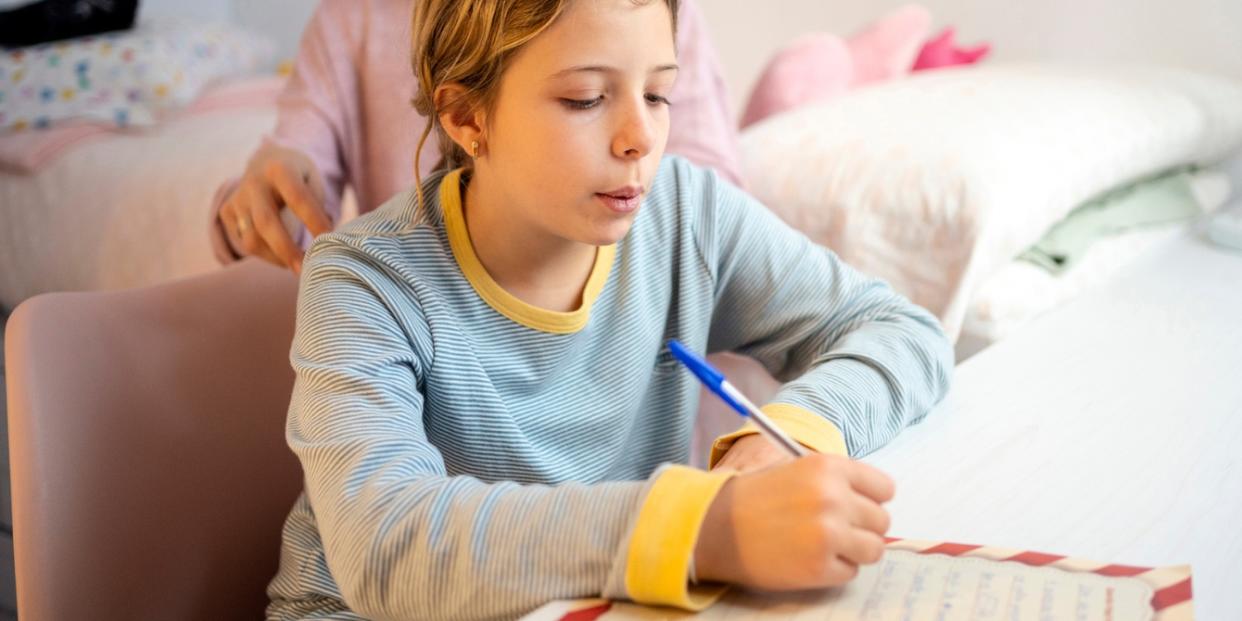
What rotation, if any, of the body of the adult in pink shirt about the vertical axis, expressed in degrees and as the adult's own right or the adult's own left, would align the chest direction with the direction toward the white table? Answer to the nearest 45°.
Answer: approximately 45° to the adult's own left

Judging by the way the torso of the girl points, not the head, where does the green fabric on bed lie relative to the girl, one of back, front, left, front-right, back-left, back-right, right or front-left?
left

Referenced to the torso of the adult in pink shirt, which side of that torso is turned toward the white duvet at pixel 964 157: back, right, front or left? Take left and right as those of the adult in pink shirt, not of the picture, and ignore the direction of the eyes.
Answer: left

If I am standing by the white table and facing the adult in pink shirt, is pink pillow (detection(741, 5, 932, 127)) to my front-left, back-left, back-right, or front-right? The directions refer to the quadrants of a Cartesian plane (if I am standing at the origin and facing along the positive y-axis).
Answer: front-right

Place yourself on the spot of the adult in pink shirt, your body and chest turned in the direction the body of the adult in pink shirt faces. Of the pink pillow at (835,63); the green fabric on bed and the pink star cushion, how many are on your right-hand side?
0

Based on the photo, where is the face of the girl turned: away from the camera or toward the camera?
toward the camera

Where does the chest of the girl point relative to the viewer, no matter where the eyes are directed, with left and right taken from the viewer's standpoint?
facing the viewer and to the right of the viewer

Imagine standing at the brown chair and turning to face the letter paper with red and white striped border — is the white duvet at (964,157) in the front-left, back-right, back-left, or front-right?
front-left

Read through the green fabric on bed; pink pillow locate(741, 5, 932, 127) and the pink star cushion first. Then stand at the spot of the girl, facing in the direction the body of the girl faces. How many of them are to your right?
0

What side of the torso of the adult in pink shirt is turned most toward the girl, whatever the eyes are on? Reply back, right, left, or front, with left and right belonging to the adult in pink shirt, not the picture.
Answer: front

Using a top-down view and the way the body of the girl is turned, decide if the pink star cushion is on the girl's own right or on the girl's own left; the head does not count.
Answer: on the girl's own left

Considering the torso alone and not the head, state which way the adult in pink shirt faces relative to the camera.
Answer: toward the camera

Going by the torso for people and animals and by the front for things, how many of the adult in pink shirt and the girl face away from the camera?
0

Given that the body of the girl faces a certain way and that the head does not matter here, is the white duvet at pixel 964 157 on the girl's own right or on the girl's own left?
on the girl's own left
